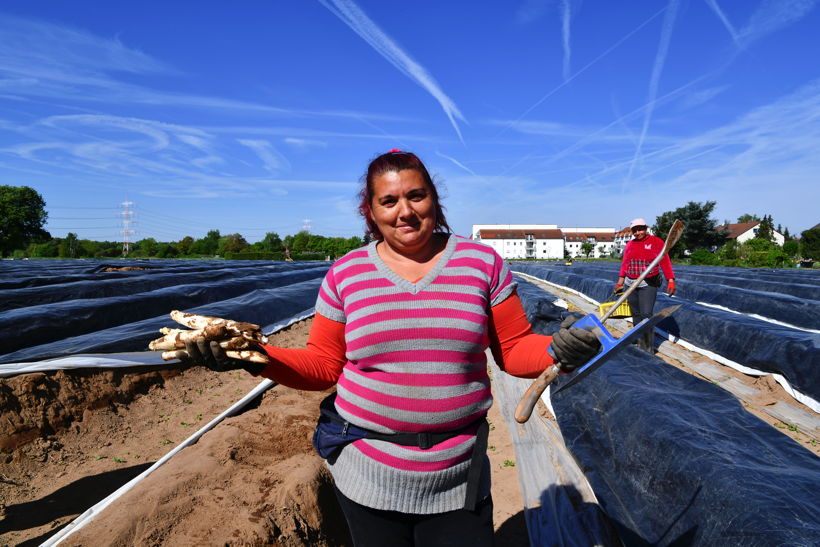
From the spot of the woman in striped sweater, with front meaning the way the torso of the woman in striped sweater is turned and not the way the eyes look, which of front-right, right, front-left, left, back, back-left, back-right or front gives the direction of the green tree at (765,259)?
back-left

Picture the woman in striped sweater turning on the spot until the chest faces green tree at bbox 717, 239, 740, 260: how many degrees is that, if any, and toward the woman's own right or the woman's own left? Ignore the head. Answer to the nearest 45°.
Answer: approximately 135° to the woman's own left

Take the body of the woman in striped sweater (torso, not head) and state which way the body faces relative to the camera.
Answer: toward the camera

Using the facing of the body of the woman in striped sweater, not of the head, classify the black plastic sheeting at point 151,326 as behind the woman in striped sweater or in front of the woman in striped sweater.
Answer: behind

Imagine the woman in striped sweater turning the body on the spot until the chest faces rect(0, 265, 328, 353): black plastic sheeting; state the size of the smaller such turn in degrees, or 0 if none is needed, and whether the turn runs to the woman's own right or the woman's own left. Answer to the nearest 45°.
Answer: approximately 135° to the woman's own right

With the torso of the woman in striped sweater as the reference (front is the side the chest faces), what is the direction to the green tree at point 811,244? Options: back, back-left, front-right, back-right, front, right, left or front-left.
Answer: back-left

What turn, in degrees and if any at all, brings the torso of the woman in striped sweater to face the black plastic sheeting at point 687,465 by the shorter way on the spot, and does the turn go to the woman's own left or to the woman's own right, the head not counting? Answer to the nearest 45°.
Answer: approximately 135° to the woman's own left

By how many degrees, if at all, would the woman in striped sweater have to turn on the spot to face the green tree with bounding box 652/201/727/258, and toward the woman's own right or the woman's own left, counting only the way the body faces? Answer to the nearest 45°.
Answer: approximately 135° to the woman's own left

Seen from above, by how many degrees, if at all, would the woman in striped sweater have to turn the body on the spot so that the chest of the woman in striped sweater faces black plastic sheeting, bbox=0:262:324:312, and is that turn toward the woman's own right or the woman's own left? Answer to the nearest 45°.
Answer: approximately 135° to the woman's own right
